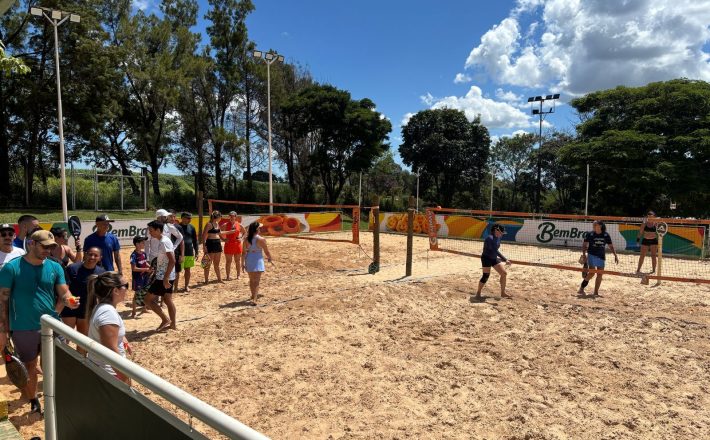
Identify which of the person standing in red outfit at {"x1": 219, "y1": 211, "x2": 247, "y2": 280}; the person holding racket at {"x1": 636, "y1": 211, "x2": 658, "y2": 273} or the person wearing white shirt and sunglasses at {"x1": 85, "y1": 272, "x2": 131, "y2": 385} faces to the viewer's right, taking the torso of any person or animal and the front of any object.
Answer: the person wearing white shirt and sunglasses at {"x1": 85, "y1": 272, "x2": 131, "y2": 385}

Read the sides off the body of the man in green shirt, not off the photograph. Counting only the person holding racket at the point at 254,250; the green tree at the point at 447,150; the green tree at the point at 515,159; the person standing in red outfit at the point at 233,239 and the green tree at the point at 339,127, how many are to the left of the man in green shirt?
5

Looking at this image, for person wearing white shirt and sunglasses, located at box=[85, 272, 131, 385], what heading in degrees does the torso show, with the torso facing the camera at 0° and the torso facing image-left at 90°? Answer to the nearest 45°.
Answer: approximately 270°

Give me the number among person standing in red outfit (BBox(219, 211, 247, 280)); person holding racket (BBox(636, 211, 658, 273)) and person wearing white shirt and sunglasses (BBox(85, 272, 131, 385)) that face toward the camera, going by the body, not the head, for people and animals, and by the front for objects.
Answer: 2

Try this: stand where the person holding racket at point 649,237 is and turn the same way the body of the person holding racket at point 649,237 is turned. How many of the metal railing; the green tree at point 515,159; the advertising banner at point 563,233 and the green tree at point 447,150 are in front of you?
1

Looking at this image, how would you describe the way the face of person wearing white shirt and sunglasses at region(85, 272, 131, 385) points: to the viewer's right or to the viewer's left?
to the viewer's right

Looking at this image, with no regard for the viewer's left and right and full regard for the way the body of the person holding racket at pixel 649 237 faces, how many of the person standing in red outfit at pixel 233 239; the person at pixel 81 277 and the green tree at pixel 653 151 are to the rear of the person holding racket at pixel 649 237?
1

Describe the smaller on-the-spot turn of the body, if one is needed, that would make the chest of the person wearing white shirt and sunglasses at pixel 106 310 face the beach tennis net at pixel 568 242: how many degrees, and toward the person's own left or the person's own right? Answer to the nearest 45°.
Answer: approximately 45° to the person's own left

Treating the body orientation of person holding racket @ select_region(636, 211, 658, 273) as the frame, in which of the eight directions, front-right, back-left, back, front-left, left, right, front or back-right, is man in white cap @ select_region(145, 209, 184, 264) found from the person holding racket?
front-right

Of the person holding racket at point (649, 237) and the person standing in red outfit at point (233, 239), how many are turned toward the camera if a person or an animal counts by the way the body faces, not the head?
2

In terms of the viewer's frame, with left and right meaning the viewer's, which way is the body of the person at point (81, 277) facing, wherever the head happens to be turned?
facing the viewer and to the right of the viewer

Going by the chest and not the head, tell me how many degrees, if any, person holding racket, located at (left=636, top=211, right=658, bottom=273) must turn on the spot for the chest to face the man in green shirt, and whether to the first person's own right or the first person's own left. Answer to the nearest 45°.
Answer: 0° — they already face them
